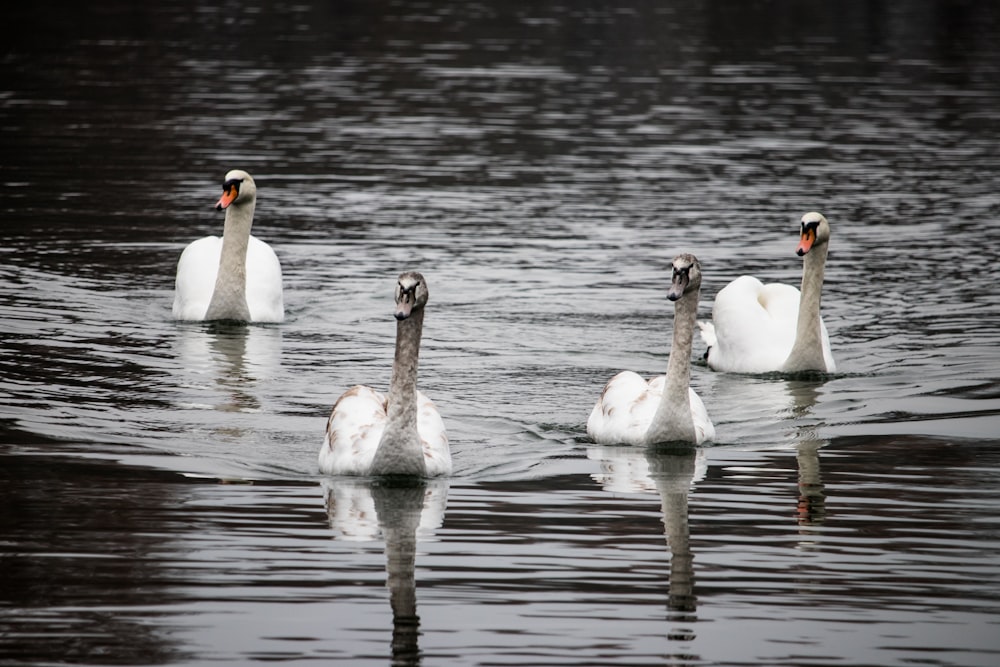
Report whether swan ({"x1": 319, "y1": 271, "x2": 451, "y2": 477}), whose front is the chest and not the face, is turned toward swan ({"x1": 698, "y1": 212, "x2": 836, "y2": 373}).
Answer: no

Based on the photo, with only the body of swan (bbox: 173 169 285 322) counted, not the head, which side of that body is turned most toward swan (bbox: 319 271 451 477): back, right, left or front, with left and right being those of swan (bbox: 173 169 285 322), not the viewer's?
front

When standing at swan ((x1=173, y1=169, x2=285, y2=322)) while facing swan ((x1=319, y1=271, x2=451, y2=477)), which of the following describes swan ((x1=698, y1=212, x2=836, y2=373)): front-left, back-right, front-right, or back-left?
front-left

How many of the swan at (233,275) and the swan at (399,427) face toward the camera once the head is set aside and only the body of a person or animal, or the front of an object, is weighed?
2

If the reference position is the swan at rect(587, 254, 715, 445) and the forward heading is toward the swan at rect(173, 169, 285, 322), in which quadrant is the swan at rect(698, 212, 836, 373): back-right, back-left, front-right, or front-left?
front-right

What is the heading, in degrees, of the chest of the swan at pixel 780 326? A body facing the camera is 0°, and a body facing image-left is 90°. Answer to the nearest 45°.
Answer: approximately 315°

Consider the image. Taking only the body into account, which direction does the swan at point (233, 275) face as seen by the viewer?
toward the camera

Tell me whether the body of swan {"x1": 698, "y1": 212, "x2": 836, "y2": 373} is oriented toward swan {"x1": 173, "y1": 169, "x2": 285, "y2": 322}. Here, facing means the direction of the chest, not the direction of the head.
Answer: no

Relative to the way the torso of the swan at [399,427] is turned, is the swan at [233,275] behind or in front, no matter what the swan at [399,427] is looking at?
behind

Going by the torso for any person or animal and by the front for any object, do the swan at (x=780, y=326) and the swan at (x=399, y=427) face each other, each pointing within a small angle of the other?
no

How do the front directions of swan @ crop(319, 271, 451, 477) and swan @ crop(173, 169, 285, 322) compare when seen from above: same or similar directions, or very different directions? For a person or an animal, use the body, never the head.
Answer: same or similar directions

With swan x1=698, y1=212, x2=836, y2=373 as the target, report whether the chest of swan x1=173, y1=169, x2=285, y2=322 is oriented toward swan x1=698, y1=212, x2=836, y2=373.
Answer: no

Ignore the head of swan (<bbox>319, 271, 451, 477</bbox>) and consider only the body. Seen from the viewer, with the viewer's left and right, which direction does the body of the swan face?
facing the viewer

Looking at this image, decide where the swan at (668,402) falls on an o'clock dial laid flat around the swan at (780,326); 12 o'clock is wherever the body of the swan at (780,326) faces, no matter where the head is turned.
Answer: the swan at (668,402) is roughly at 2 o'clock from the swan at (780,326).

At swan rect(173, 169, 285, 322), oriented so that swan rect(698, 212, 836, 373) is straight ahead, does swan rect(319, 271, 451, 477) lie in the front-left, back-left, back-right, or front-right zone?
front-right

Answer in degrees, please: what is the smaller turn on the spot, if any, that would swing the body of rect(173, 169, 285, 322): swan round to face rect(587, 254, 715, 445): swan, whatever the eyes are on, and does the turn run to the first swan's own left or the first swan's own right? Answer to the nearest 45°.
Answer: approximately 45° to the first swan's own left
